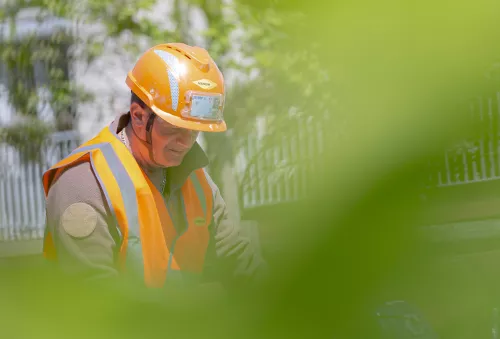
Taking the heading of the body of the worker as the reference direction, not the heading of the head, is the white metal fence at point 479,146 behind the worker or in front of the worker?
in front

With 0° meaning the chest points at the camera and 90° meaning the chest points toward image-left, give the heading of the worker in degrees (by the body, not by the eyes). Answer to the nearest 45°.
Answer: approximately 315°

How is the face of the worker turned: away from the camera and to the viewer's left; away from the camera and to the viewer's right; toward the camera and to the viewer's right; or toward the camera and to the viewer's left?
toward the camera and to the viewer's right
